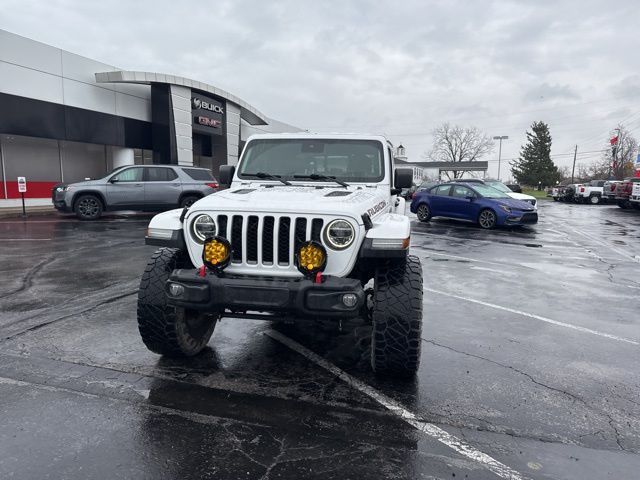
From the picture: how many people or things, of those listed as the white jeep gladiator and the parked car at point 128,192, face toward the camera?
1

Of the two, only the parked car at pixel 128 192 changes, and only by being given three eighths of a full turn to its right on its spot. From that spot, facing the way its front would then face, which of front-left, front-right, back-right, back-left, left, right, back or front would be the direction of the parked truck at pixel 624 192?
front-right

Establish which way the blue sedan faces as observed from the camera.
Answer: facing the viewer and to the right of the viewer

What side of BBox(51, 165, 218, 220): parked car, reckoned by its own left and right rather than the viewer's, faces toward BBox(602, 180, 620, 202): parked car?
back

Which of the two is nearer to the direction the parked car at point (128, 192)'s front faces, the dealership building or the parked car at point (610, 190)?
the dealership building

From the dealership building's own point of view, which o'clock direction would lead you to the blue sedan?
The blue sedan is roughly at 12 o'clock from the dealership building.

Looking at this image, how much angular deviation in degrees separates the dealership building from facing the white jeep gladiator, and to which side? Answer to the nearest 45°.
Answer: approximately 45° to its right

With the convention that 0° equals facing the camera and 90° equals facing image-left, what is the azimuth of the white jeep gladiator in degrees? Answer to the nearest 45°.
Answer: approximately 0°

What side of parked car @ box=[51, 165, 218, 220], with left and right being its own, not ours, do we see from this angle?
left

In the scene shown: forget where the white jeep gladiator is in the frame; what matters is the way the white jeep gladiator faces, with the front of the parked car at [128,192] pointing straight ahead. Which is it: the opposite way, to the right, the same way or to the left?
to the left

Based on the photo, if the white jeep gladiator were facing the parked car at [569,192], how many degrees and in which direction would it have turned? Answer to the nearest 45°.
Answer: approximately 135° to its left
